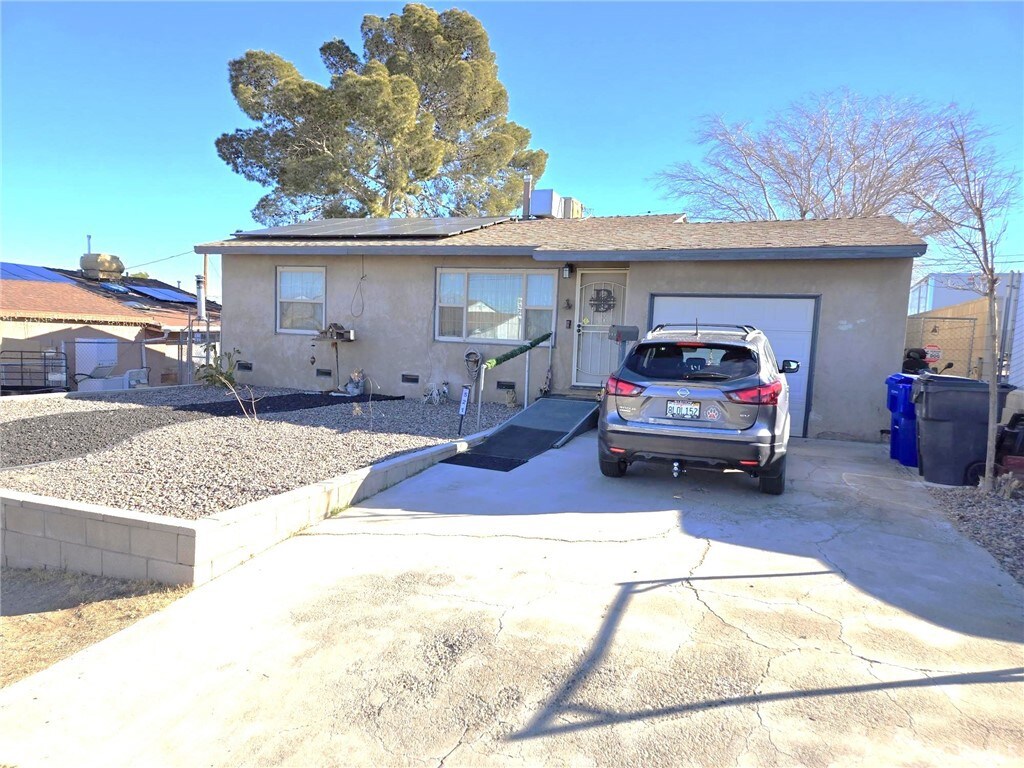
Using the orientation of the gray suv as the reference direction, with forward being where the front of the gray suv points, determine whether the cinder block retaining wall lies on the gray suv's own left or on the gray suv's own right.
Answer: on the gray suv's own left

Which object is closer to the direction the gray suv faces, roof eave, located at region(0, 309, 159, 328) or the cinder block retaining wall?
the roof eave

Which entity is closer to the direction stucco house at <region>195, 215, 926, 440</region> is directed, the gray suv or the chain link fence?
the gray suv

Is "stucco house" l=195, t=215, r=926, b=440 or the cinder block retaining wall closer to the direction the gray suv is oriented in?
the stucco house

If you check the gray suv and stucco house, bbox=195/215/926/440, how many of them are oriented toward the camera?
1

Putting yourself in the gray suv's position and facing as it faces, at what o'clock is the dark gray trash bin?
The dark gray trash bin is roughly at 2 o'clock from the gray suv.

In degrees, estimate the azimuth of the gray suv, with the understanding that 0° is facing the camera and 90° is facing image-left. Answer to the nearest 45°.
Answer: approximately 180°

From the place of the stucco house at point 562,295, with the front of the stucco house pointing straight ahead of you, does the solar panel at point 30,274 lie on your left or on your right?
on your right

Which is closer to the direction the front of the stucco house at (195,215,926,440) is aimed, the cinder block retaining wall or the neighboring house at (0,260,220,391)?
the cinder block retaining wall

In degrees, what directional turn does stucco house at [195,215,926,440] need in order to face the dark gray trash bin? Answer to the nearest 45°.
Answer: approximately 45° to its left

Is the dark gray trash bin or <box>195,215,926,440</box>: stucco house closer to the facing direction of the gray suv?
the stucco house

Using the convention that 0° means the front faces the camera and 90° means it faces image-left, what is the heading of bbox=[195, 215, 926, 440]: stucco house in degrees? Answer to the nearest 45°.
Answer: approximately 0°

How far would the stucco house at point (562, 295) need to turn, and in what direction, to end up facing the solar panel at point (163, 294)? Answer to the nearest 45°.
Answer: approximately 135° to its right

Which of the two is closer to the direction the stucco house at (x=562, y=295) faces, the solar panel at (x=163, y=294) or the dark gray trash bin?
the dark gray trash bin

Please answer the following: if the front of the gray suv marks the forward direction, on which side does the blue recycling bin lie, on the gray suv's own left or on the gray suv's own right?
on the gray suv's own right

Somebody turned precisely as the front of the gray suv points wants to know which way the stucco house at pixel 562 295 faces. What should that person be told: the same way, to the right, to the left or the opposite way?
the opposite way
